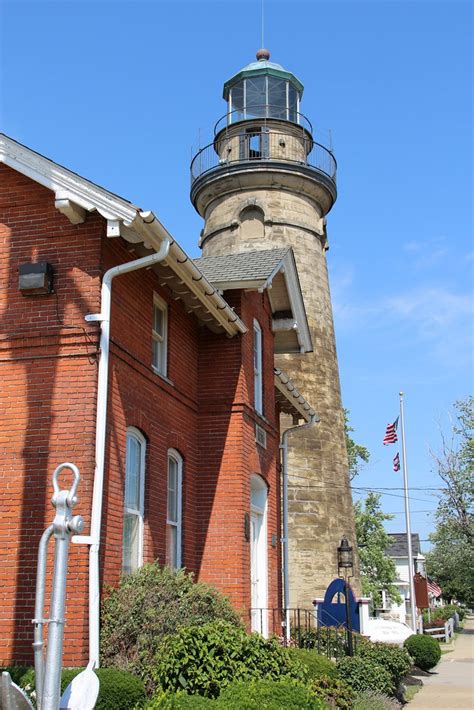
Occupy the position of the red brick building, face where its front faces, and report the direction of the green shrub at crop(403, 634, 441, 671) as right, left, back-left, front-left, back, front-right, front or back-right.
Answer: front-left

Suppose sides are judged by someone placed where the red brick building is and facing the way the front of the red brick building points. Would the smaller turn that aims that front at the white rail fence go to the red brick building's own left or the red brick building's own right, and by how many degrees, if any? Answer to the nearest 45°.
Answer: approximately 45° to the red brick building's own left

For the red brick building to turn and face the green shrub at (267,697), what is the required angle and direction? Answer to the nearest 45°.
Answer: approximately 45° to its right

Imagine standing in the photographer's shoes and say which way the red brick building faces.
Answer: facing to the right of the viewer

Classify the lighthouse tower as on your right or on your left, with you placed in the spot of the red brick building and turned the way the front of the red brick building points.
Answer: on your left

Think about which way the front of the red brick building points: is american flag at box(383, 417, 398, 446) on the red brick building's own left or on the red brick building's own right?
on the red brick building's own left
